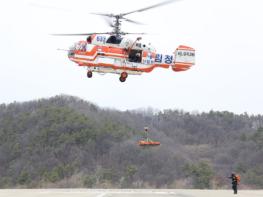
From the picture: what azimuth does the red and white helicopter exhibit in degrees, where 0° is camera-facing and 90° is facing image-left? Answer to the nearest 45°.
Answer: approximately 90°
